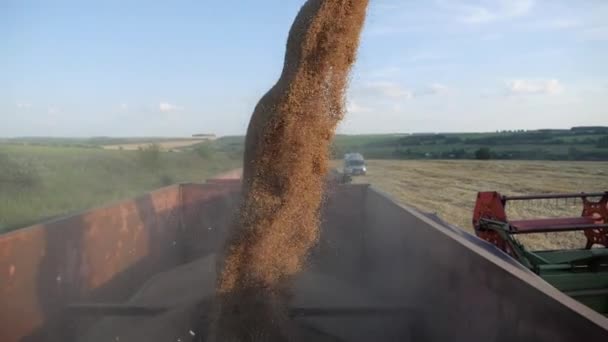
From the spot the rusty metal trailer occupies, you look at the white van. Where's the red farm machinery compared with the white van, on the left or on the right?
right

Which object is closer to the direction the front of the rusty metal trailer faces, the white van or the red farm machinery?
the white van

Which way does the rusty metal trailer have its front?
away from the camera

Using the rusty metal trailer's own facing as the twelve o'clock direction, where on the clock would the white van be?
The white van is roughly at 12 o'clock from the rusty metal trailer.

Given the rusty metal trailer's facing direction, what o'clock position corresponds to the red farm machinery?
The red farm machinery is roughly at 2 o'clock from the rusty metal trailer.
